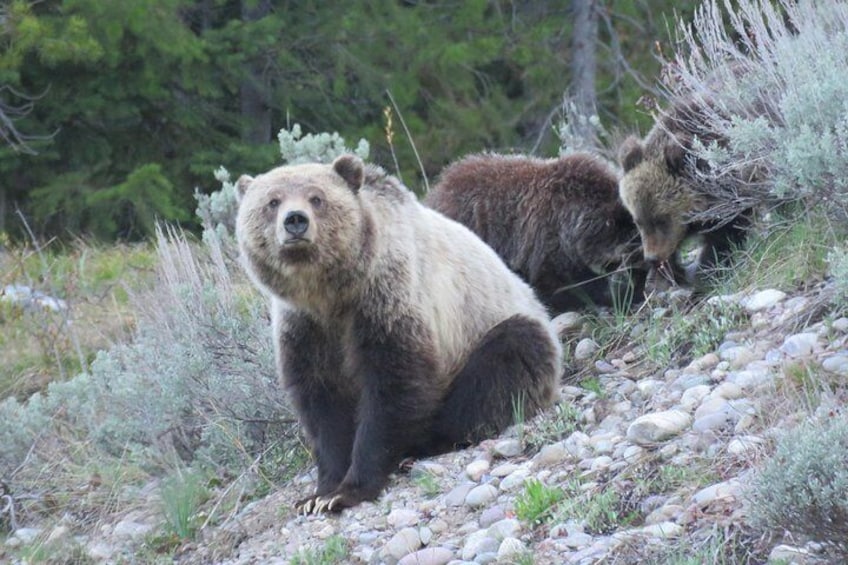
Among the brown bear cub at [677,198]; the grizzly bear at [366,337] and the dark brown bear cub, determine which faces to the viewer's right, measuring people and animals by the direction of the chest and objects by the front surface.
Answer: the dark brown bear cub

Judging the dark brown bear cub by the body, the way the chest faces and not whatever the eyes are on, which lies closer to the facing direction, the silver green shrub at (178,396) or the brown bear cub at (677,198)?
the brown bear cub

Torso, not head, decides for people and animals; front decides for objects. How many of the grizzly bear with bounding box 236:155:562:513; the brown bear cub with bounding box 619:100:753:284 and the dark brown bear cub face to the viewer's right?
1

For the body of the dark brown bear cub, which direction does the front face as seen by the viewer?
to the viewer's right

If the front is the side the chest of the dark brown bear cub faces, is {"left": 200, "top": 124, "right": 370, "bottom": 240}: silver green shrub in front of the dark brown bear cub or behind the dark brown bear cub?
behind

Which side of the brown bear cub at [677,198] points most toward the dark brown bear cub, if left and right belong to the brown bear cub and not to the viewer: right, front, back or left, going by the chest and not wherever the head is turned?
right

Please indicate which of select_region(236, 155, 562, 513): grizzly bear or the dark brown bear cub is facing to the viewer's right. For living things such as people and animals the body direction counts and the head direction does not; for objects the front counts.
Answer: the dark brown bear cub

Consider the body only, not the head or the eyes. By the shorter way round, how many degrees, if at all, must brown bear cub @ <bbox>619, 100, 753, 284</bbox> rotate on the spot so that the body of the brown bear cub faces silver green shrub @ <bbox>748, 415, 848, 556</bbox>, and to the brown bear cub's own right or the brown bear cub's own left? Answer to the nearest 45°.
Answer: approximately 45° to the brown bear cub's own left

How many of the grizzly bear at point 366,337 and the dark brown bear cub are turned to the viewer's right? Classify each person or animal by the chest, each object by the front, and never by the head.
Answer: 1

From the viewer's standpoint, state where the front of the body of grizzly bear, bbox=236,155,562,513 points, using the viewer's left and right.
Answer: facing the viewer and to the left of the viewer

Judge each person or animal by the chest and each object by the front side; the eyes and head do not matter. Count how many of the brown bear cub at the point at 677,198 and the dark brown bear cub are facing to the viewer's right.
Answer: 1

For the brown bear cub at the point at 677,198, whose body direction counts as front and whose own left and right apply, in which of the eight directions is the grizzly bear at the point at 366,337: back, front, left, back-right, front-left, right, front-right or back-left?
front

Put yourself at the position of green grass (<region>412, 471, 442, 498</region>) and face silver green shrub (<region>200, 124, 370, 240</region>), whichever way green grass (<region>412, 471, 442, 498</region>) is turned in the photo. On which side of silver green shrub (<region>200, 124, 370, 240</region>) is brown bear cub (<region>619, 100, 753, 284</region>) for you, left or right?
right
